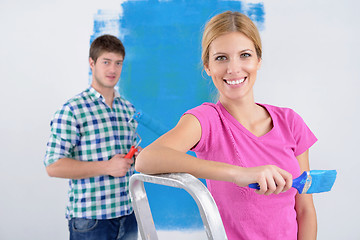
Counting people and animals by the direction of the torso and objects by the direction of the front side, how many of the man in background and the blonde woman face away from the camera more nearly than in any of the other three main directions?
0

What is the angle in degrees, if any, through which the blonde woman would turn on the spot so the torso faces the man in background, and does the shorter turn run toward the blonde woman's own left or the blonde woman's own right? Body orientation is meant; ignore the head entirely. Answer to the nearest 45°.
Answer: approximately 135° to the blonde woman's own right

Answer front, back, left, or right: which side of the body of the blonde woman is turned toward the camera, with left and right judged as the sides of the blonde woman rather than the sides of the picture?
front

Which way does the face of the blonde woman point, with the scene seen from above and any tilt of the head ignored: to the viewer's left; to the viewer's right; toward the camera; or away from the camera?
toward the camera

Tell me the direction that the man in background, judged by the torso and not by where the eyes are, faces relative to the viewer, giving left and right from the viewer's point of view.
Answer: facing the viewer and to the right of the viewer
